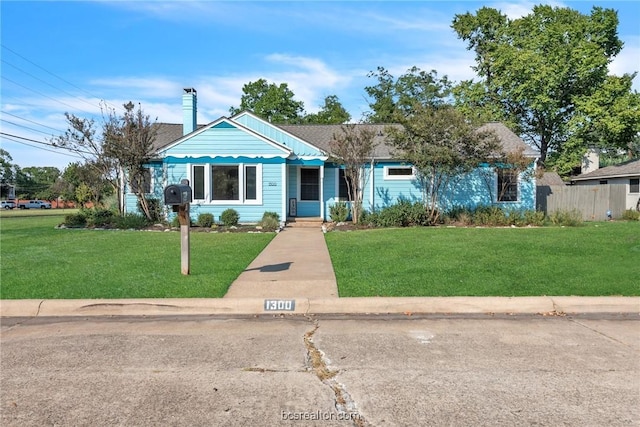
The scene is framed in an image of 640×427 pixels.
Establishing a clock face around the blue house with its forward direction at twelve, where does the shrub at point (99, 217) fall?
The shrub is roughly at 3 o'clock from the blue house.

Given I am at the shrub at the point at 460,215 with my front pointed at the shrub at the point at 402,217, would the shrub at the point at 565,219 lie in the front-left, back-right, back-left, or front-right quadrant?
back-left

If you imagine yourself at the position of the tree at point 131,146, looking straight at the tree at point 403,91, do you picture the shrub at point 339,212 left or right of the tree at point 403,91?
right

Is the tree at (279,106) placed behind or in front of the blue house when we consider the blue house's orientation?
behind

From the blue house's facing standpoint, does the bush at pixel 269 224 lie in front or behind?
in front

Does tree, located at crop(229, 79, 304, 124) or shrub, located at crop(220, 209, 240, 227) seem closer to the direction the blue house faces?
the shrub

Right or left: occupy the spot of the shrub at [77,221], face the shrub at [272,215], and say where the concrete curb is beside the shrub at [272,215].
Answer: right

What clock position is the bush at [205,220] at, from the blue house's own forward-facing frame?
The bush is roughly at 2 o'clock from the blue house.

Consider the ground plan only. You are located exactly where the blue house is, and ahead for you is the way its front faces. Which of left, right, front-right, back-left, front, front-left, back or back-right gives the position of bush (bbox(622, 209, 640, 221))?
left

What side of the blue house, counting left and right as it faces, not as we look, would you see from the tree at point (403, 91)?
back

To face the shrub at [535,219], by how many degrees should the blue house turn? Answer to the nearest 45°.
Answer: approximately 90° to its left

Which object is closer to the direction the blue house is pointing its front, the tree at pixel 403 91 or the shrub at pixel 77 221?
the shrub

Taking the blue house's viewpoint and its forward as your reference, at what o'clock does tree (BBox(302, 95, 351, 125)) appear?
The tree is roughly at 6 o'clock from the blue house.

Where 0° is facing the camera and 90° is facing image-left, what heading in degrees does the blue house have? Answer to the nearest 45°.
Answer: approximately 0°

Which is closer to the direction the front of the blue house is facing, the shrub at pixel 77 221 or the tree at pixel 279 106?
the shrub
